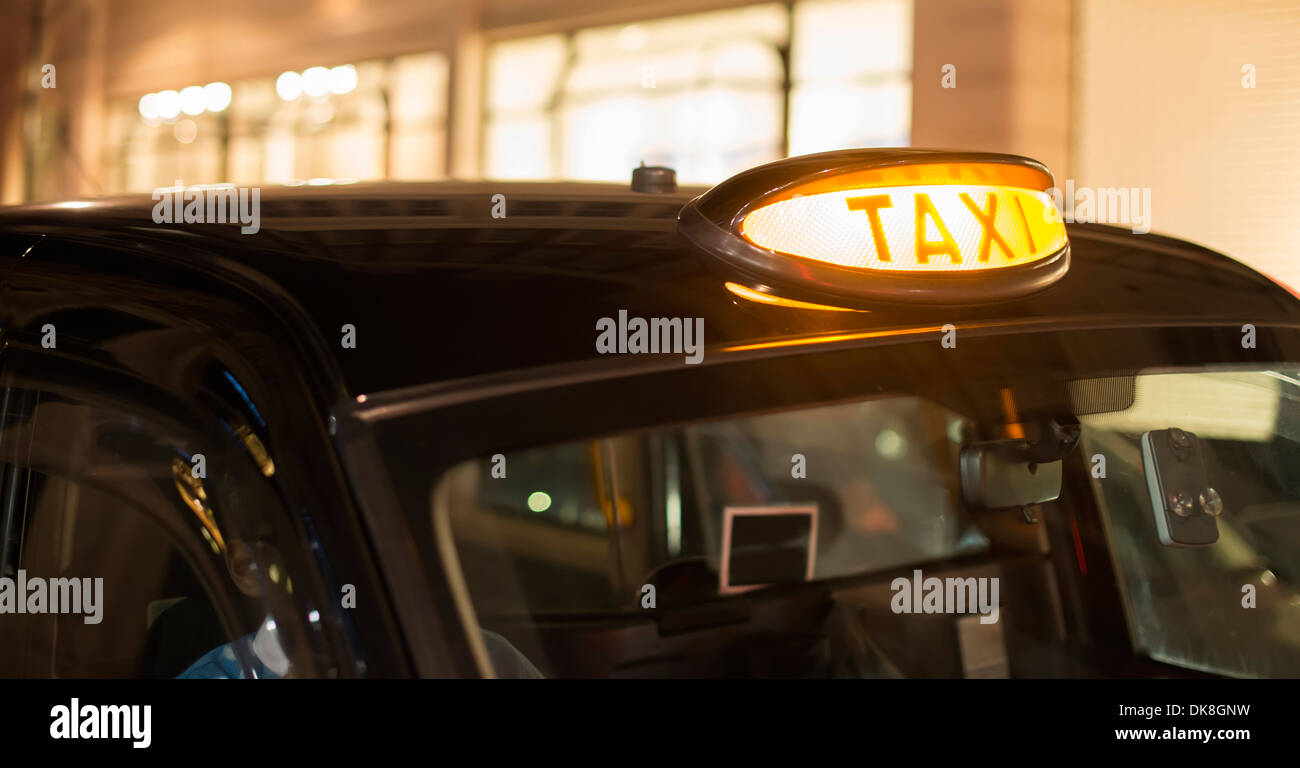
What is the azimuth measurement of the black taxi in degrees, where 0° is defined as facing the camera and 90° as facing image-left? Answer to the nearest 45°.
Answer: approximately 315°
